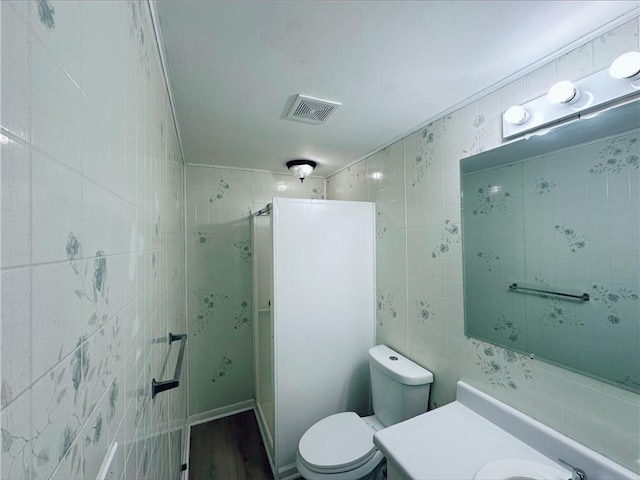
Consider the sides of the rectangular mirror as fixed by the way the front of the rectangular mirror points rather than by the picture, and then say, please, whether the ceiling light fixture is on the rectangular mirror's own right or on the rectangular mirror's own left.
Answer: on the rectangular mirror's own right

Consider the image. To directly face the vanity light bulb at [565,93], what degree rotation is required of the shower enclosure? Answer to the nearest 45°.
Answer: approximately 135° to its left

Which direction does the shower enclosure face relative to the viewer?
to the viewer's left

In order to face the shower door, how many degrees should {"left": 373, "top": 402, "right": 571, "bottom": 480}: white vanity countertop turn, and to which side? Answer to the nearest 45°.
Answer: approximately 45° to its right

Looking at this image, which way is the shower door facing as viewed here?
to the viewer's left

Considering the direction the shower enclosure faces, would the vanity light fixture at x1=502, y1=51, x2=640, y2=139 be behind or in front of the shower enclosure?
behind

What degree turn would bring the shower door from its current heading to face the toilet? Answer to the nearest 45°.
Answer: approximately 135° to its left

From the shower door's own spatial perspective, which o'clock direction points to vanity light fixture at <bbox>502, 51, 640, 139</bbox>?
The vanity light fixture is roughly at 8 o'clock from the shower door.

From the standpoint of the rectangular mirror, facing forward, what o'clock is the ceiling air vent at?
The ceiling air vent is roughly at 1 o'clock from the rectangular mirror.
